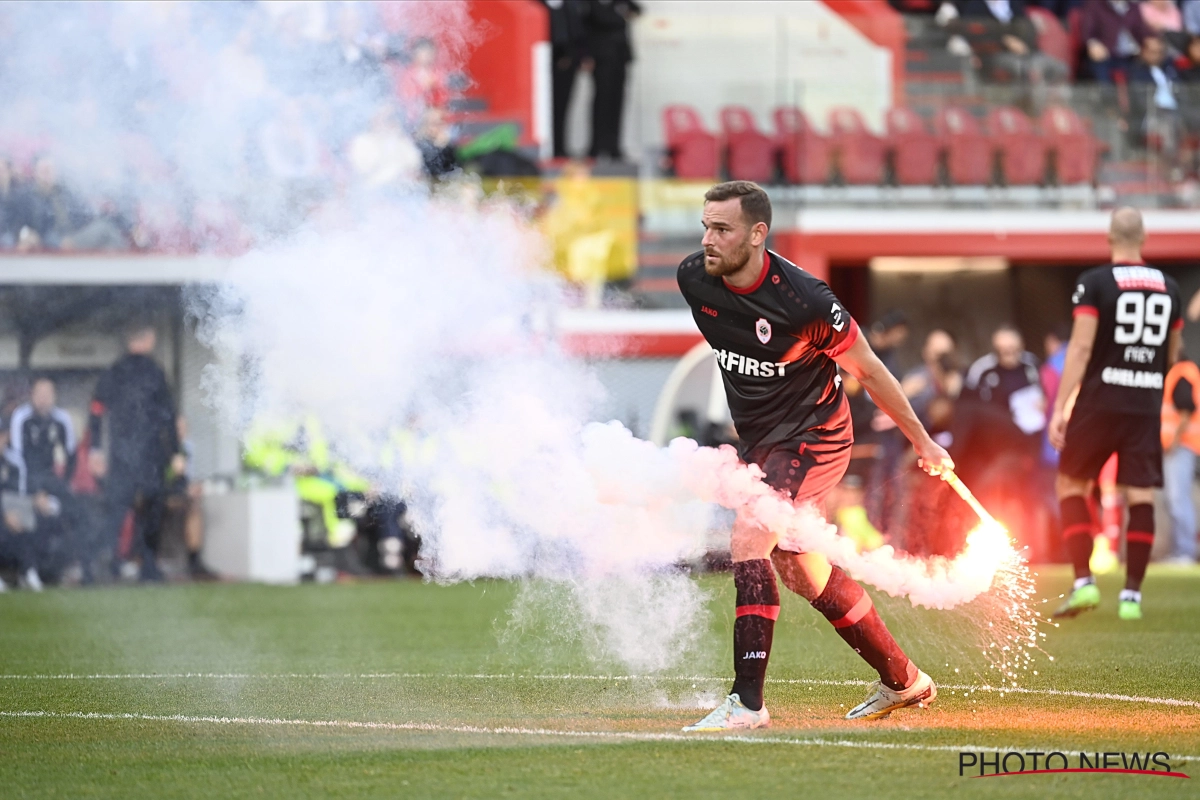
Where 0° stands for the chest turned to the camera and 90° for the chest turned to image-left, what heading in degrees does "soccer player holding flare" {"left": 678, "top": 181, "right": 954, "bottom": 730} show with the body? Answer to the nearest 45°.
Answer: approximately 45°

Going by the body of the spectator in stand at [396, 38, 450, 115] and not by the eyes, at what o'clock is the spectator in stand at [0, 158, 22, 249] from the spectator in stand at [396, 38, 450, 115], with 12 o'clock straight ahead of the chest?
the spectator in stand at [0, 158, 22, 249] is roughly at 3 o'clock from the spectator in stand at [396, 38, 450, 115].

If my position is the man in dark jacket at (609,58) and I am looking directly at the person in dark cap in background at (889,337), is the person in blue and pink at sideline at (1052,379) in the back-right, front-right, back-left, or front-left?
front-left

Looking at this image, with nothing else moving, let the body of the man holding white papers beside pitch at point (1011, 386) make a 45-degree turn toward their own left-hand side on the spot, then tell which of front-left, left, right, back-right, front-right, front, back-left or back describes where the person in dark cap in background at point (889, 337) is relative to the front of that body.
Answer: back-right

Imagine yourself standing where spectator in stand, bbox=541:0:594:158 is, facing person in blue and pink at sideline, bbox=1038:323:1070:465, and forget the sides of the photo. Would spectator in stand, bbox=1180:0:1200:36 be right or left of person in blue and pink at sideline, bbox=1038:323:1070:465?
left

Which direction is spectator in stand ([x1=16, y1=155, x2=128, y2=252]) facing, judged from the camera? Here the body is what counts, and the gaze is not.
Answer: toward the camera

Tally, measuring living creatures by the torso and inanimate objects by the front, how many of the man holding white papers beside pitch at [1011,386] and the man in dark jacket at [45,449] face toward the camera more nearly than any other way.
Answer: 2

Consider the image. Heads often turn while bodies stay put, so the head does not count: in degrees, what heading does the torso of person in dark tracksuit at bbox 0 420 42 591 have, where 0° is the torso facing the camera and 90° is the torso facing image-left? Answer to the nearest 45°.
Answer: approximately 315°

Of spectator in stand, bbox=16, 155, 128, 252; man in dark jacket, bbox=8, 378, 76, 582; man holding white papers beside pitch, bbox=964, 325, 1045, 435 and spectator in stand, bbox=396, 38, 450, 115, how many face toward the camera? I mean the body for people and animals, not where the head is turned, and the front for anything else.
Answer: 4
